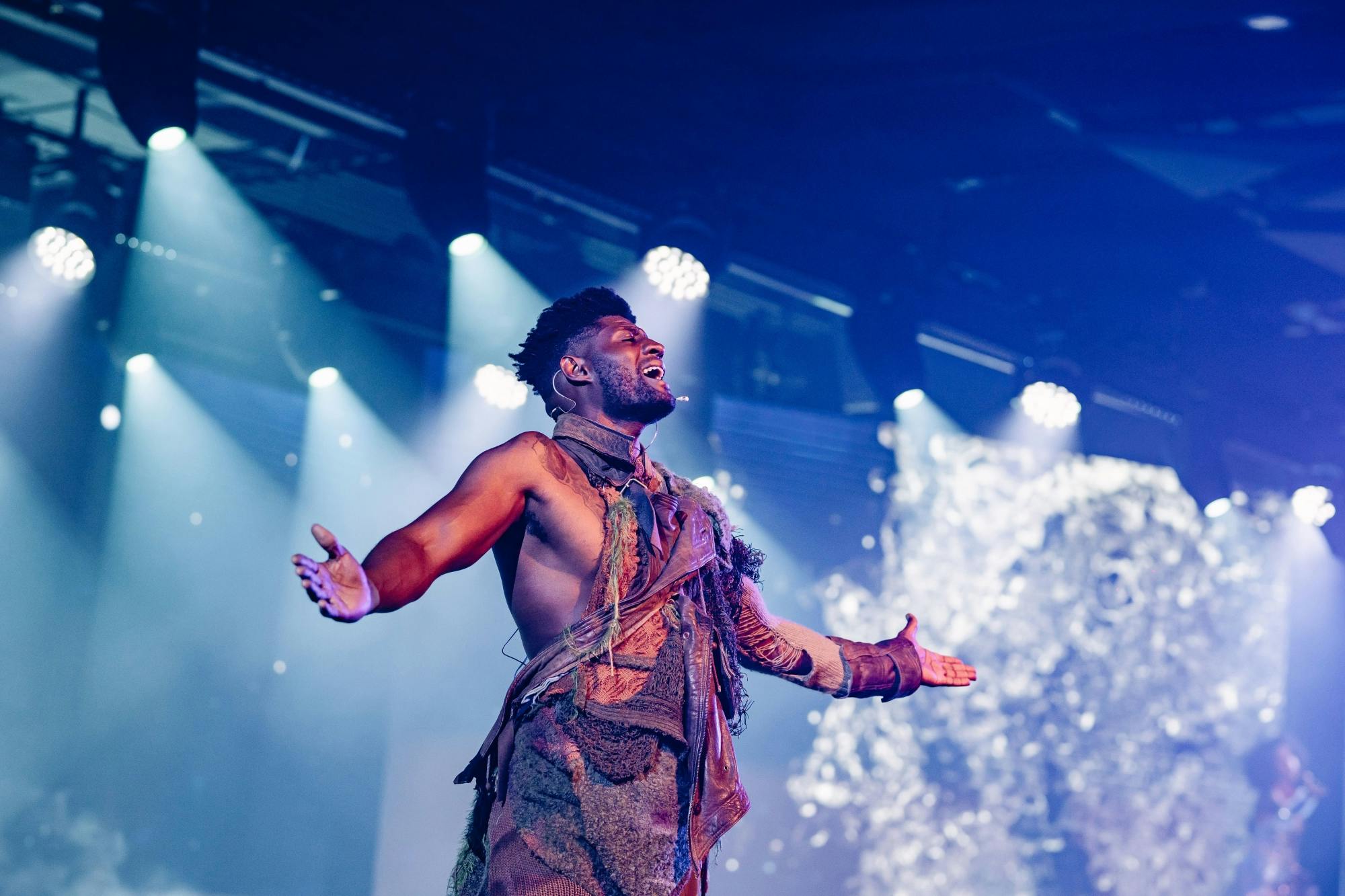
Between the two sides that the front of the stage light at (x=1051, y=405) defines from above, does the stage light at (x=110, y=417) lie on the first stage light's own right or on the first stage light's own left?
on the first stage light's own right

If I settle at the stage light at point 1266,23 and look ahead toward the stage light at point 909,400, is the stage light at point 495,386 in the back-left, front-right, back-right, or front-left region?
front-left

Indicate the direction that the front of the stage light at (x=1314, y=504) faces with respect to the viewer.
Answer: facing the viewer

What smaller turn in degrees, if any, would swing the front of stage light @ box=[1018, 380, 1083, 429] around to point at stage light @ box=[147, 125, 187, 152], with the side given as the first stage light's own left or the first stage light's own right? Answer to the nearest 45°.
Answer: approximately 45° to the first stage light's own right

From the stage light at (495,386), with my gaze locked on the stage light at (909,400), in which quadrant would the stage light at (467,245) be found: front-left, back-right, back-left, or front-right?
back-right

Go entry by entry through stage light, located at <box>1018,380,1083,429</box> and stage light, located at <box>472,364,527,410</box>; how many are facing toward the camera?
2

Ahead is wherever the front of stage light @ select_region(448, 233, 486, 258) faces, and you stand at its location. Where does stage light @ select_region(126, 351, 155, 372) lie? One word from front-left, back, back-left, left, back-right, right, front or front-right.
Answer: back

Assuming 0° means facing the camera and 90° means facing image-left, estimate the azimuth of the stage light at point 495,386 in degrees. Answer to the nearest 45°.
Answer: approximately 0°

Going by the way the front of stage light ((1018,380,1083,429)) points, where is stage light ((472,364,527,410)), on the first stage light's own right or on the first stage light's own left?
on the first stage light's own right

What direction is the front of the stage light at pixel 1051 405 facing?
toward the camera

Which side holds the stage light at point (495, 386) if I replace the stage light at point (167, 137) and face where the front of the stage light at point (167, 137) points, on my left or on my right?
on my left
